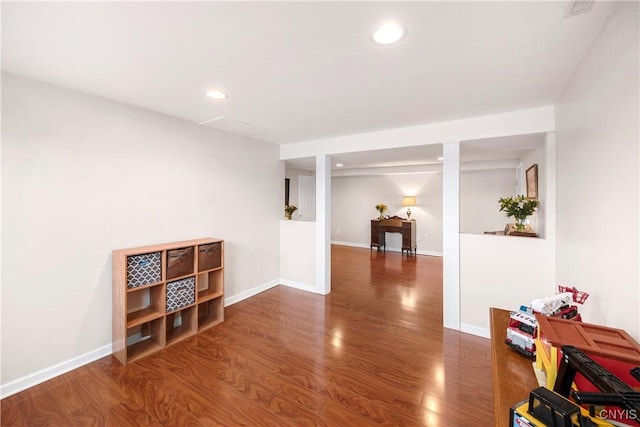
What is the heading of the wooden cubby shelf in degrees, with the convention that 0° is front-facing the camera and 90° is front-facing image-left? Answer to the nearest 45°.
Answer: approximately 315°

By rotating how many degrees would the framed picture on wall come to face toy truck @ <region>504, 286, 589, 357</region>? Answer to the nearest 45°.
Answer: approximately 90° to its left

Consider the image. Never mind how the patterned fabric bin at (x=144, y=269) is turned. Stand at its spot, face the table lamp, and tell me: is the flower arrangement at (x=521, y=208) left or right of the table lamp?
right

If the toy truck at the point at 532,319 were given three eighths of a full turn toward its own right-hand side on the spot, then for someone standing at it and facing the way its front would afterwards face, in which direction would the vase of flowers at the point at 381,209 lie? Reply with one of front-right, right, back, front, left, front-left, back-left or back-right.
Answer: front-left

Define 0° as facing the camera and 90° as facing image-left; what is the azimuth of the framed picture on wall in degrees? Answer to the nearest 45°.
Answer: approximately 90°

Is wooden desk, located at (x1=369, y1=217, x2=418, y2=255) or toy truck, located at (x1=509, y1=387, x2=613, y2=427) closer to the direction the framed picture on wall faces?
the wooden desk

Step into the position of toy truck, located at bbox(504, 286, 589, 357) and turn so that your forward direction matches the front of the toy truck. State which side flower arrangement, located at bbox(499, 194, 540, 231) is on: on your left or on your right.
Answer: on your right
